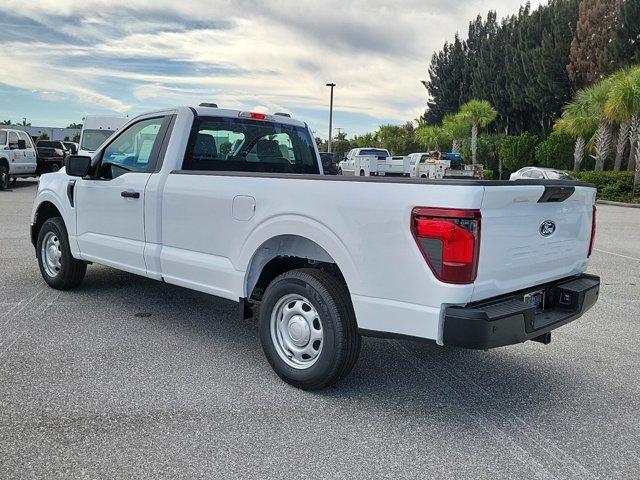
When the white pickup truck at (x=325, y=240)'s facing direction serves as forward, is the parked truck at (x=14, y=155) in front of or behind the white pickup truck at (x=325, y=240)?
in front

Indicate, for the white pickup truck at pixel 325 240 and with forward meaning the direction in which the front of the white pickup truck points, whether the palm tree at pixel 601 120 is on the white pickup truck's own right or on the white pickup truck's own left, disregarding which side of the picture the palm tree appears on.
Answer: on the white pickup truck's own right

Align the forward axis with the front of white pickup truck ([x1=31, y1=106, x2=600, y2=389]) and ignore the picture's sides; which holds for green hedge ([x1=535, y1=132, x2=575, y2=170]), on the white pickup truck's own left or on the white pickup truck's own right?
on the white pickup truck's own right

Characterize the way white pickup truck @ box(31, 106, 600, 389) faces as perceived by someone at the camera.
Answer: facing away from the viewer and to the left of the viewer

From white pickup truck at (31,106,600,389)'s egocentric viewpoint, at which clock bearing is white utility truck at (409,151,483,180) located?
The white utility truck is roughly at 2 o'clock from the white pickup truck.

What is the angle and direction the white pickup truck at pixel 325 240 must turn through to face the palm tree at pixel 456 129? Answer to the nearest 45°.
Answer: approximately 45° to its right

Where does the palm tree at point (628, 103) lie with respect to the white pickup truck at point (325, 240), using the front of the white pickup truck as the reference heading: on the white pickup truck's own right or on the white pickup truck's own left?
on the white pickup truck's own right

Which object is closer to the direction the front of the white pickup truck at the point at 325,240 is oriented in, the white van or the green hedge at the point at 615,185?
the white van

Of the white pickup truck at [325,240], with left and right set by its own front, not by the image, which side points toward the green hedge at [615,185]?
right

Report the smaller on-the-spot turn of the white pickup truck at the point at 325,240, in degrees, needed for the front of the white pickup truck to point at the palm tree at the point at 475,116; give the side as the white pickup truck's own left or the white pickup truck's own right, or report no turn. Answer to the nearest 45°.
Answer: approximately 45° to the white pickup truck's own right

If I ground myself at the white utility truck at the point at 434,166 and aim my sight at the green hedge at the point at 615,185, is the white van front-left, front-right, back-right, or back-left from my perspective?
back-right
